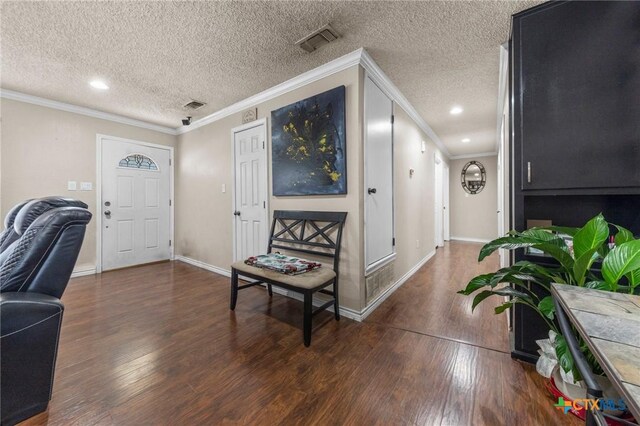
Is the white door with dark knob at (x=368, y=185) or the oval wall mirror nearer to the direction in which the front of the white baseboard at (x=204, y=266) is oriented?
the white door with dark knob

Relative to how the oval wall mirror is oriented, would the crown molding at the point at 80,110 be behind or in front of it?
in front

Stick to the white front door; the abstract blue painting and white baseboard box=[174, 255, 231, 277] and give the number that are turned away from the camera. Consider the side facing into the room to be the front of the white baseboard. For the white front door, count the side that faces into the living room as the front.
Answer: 0

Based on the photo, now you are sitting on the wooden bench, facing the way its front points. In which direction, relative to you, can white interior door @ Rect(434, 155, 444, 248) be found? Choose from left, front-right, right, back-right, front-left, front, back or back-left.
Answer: back

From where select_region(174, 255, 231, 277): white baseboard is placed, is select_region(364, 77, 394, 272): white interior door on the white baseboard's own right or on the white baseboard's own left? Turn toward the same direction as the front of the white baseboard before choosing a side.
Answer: on the white baseboard's own left

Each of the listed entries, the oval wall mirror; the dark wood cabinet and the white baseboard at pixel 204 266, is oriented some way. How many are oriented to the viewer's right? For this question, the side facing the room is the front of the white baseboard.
0

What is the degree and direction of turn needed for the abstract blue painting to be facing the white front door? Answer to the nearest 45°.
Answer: approximately 90° to its right

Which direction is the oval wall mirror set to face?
toward the camera

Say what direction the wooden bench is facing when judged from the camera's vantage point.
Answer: facing the viewer and to the left of the viewer

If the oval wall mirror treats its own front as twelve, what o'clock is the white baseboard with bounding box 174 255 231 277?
The white baseboard is roughly at 1 o'clock from the oval wall mirror.

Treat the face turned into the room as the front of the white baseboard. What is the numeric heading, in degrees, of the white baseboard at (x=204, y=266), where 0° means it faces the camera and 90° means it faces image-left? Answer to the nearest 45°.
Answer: approximately 45°

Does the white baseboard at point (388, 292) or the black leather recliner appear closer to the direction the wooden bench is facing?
the black leather recliner

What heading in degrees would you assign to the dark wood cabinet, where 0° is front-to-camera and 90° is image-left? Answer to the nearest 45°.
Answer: approximately 45°

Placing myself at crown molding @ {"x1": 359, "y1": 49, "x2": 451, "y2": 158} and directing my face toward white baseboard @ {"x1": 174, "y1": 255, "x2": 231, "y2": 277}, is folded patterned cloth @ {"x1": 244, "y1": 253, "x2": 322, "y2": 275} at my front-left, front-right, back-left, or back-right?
front-left

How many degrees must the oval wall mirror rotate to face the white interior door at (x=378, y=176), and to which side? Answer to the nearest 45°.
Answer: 0° — it already faces it

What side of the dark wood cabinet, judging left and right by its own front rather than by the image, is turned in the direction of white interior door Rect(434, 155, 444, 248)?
back

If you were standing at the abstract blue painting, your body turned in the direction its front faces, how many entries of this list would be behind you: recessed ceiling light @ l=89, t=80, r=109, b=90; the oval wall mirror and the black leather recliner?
1

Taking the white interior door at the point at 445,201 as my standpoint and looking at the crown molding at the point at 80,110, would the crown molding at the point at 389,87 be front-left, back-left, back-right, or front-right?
front-left

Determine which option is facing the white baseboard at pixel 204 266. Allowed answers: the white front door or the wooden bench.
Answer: the white front door
